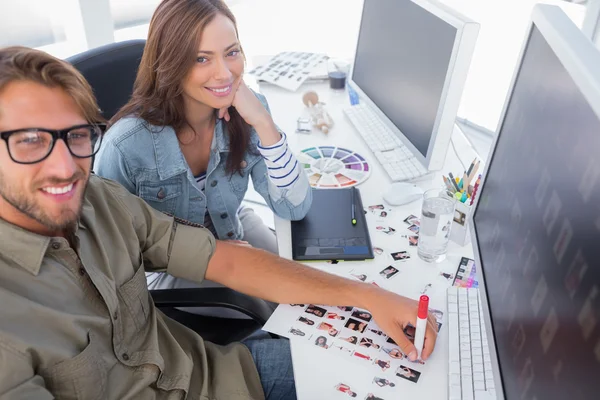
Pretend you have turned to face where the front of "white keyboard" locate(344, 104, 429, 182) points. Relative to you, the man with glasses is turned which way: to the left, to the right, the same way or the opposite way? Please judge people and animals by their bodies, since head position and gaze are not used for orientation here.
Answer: to the left

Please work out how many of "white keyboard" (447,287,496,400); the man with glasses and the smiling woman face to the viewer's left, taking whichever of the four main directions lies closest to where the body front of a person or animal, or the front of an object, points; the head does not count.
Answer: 1

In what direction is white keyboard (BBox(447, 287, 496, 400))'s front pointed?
to the viewer's left

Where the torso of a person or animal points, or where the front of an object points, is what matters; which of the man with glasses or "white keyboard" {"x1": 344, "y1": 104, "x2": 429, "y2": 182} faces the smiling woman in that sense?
the white keyboard

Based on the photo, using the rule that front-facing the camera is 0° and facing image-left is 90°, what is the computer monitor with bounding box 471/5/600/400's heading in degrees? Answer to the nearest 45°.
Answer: approximately 45°

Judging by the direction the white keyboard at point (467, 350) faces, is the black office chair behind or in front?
in front

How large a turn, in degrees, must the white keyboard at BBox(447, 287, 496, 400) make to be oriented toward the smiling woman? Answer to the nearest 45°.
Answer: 0° — it already faces them

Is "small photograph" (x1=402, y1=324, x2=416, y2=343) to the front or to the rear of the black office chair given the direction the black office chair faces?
to the front
